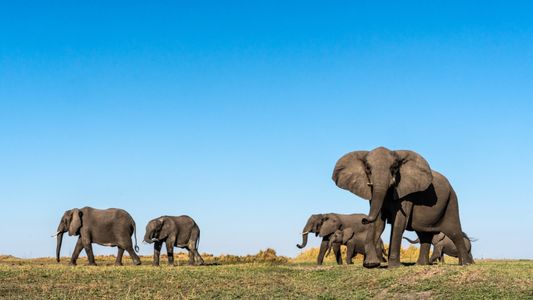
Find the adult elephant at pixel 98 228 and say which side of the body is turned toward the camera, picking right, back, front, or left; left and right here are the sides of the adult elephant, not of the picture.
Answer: left

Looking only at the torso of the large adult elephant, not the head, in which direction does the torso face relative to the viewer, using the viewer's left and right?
facing the viewer and to the left of the viewer

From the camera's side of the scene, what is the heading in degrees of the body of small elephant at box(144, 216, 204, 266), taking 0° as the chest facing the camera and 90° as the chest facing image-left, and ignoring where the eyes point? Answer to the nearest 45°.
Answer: approximately 90°

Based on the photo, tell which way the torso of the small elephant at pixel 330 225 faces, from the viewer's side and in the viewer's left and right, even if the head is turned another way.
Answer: facing to the left of the viewer

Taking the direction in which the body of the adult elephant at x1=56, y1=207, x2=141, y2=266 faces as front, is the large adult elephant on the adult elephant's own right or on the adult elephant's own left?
on the adult elephant's own left

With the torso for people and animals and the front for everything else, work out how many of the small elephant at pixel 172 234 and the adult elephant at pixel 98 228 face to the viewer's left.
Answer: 2

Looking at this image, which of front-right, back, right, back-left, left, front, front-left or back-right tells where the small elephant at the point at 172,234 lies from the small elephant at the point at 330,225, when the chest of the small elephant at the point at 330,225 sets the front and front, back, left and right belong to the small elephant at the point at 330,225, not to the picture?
front

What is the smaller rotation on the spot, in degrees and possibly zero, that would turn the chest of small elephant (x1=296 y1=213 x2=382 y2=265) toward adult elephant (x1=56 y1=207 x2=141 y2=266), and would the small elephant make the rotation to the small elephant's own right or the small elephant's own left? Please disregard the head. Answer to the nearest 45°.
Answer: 0° — it already faces it

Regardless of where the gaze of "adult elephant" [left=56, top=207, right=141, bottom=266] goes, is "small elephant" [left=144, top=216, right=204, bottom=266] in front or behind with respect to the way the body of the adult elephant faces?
behind

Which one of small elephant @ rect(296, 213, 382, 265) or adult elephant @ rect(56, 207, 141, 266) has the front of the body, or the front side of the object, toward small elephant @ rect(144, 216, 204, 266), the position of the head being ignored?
small elephant @ rect(296, 213, 382, 265)

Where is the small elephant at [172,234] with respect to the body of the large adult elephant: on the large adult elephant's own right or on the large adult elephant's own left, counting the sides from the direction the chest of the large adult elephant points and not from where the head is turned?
on the large adult elephant's own right
